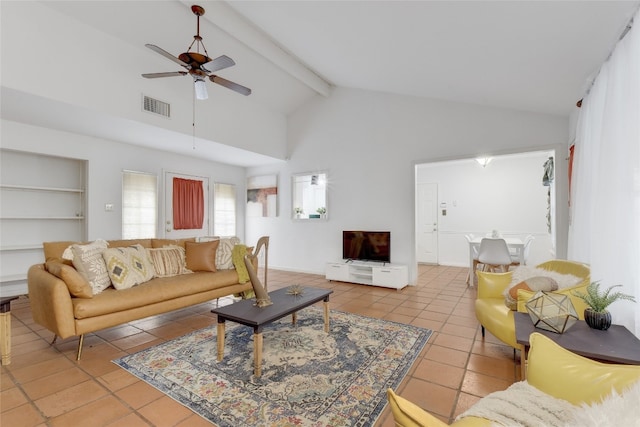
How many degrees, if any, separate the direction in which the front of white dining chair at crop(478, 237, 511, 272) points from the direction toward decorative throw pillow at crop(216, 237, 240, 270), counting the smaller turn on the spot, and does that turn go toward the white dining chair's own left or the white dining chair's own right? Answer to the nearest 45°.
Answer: approximately 135° to the white dining chair's own left

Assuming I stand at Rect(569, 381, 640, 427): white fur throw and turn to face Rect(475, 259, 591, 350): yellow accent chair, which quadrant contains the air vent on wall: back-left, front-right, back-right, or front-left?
front-left

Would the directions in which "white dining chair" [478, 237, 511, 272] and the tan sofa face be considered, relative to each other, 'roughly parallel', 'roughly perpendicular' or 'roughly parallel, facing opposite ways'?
roughly perpendicular

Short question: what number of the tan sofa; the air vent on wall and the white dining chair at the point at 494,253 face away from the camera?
1

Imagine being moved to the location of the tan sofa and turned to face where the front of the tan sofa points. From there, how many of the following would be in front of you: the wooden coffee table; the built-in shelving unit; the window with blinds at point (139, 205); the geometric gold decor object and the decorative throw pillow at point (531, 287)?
3

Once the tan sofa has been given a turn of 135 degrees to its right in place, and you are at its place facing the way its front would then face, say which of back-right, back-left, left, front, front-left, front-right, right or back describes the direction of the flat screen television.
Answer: back

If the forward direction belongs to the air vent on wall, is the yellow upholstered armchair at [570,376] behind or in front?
in front

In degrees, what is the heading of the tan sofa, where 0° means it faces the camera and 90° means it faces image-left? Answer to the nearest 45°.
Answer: approximately 315°

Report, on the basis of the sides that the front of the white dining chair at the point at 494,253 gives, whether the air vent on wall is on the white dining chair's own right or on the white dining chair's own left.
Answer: on the white dining chair's own left

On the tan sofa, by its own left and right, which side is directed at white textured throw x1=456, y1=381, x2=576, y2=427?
front

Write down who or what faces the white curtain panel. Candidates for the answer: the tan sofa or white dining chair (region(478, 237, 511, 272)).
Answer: the tan sofa

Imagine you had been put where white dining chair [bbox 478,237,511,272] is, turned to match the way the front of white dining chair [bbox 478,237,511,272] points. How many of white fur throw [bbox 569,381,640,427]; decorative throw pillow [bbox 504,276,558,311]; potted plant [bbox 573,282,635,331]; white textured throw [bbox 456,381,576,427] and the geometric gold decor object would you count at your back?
5

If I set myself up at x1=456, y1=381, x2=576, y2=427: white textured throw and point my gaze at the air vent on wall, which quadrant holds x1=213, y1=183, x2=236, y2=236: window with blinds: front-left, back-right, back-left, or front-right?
front-right

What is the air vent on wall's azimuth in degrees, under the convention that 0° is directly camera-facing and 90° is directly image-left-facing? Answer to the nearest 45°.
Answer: approximately 315°

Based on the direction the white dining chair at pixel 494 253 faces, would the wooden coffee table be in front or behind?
behind

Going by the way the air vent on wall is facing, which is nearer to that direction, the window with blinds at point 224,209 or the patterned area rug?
the patterned area rug

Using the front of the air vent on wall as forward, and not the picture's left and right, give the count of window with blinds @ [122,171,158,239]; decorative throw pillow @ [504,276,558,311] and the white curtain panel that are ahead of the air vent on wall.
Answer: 2

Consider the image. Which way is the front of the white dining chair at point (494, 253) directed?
away from the camera

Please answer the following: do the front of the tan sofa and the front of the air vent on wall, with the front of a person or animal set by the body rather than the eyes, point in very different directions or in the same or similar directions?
same or similar directions

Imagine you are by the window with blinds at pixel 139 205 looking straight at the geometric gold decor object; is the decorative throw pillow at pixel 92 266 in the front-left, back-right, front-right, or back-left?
front-right

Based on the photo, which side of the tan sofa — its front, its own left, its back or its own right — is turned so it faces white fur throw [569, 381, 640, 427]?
front

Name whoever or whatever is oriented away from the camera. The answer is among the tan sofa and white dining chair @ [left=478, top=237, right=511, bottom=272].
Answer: the white dining chair
